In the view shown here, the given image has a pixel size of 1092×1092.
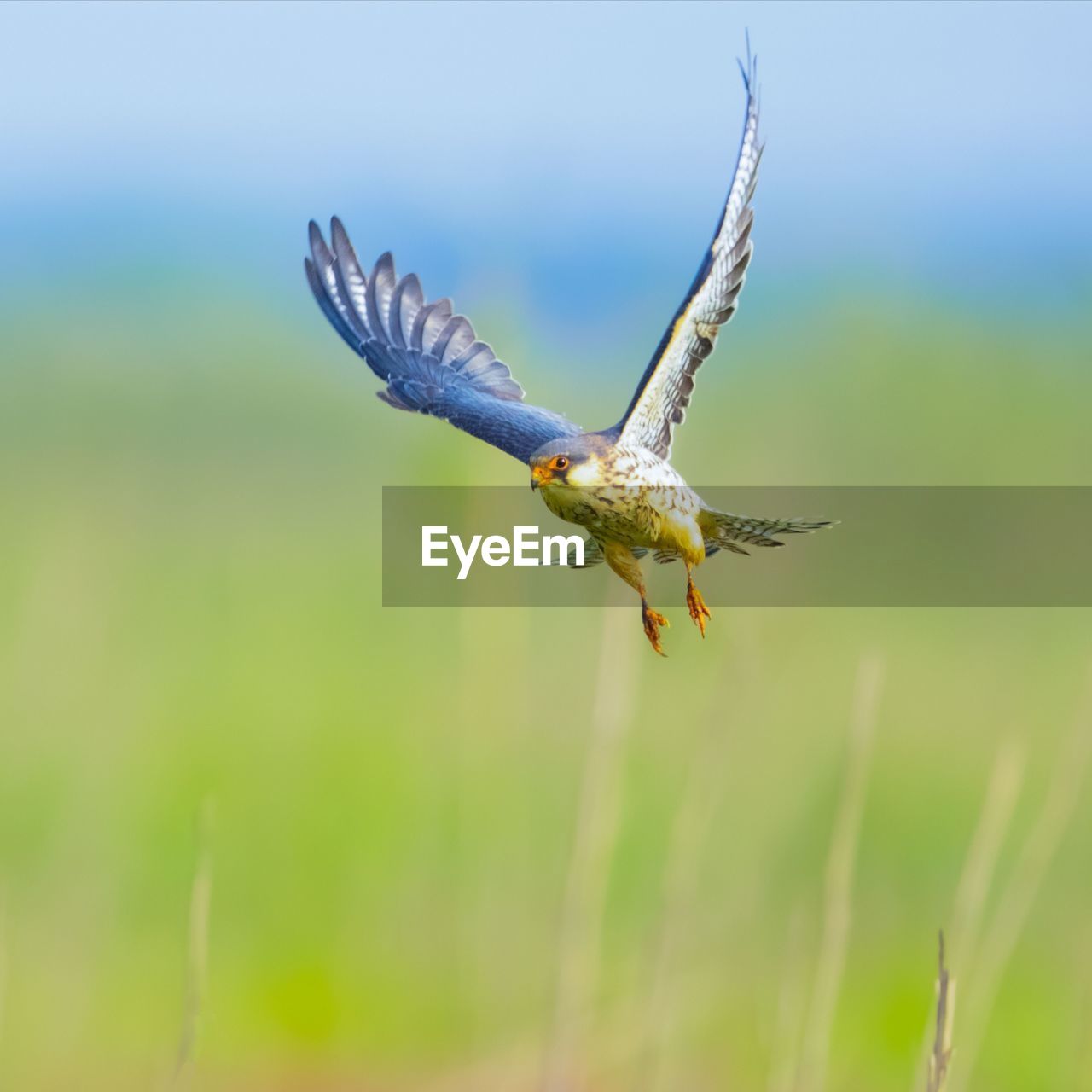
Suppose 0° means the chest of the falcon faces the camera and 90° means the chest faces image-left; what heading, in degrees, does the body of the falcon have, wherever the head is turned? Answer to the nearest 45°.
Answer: approximately 45°
